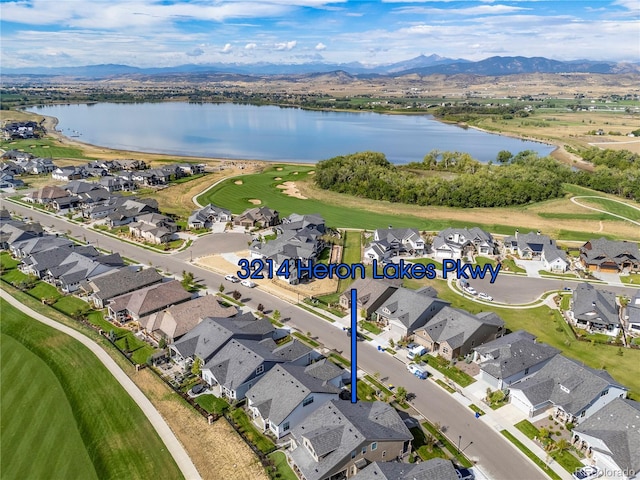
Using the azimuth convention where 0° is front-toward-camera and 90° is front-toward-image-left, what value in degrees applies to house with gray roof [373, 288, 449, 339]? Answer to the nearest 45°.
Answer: approximately 45°

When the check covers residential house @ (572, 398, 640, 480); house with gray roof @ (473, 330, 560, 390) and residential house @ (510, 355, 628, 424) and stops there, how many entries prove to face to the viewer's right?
0

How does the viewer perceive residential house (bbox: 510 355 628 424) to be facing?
facing the viewer and to the left of the viewer

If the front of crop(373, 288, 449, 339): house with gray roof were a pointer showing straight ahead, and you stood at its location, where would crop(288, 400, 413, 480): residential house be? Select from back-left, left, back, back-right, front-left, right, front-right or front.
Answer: front-left

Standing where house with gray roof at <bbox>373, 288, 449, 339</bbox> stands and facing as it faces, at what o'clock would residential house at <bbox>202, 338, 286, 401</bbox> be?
The residential house is roughly at 12 o'clock from the house with gray roof.

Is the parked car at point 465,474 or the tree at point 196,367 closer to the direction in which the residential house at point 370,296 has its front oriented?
the tree

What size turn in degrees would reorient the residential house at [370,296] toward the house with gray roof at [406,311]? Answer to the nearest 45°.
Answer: approximately 90° to its left

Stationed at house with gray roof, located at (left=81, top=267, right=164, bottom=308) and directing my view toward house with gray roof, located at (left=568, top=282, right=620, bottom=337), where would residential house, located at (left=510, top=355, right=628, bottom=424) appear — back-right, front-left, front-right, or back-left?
front-right

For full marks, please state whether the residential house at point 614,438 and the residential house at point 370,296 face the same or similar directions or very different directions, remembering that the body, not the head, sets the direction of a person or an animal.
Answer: same or similar directions

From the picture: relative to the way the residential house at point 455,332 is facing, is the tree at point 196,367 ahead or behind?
ahead

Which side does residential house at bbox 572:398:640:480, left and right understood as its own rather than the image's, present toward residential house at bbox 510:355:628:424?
right

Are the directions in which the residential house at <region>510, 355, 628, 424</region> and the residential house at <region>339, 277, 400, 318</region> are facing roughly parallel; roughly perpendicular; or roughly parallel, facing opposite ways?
roughly parallel

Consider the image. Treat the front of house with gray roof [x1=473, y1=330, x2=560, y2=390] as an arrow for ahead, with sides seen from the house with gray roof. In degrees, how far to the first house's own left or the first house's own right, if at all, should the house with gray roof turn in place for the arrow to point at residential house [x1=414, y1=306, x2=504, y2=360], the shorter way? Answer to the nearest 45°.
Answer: approximately 90° to the first house's own right

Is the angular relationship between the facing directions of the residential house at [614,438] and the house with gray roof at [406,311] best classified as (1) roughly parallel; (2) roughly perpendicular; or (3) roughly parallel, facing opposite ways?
roughly parallel

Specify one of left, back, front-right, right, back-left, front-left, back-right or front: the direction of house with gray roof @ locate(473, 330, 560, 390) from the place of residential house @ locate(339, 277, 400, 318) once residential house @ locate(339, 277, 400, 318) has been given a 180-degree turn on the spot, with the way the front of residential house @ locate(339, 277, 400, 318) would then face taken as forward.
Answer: right

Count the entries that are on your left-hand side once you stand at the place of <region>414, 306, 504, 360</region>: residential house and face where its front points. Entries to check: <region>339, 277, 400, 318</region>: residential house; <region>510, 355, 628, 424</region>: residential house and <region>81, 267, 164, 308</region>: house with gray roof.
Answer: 1

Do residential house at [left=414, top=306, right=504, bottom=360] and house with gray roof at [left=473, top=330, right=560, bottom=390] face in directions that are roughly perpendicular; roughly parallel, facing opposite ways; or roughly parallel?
roughly parallel

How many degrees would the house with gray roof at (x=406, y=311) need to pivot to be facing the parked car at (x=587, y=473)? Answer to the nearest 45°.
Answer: approximately 90° to its left

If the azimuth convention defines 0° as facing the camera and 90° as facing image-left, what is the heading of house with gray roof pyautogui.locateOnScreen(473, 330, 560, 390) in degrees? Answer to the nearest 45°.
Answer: approximately 45°
